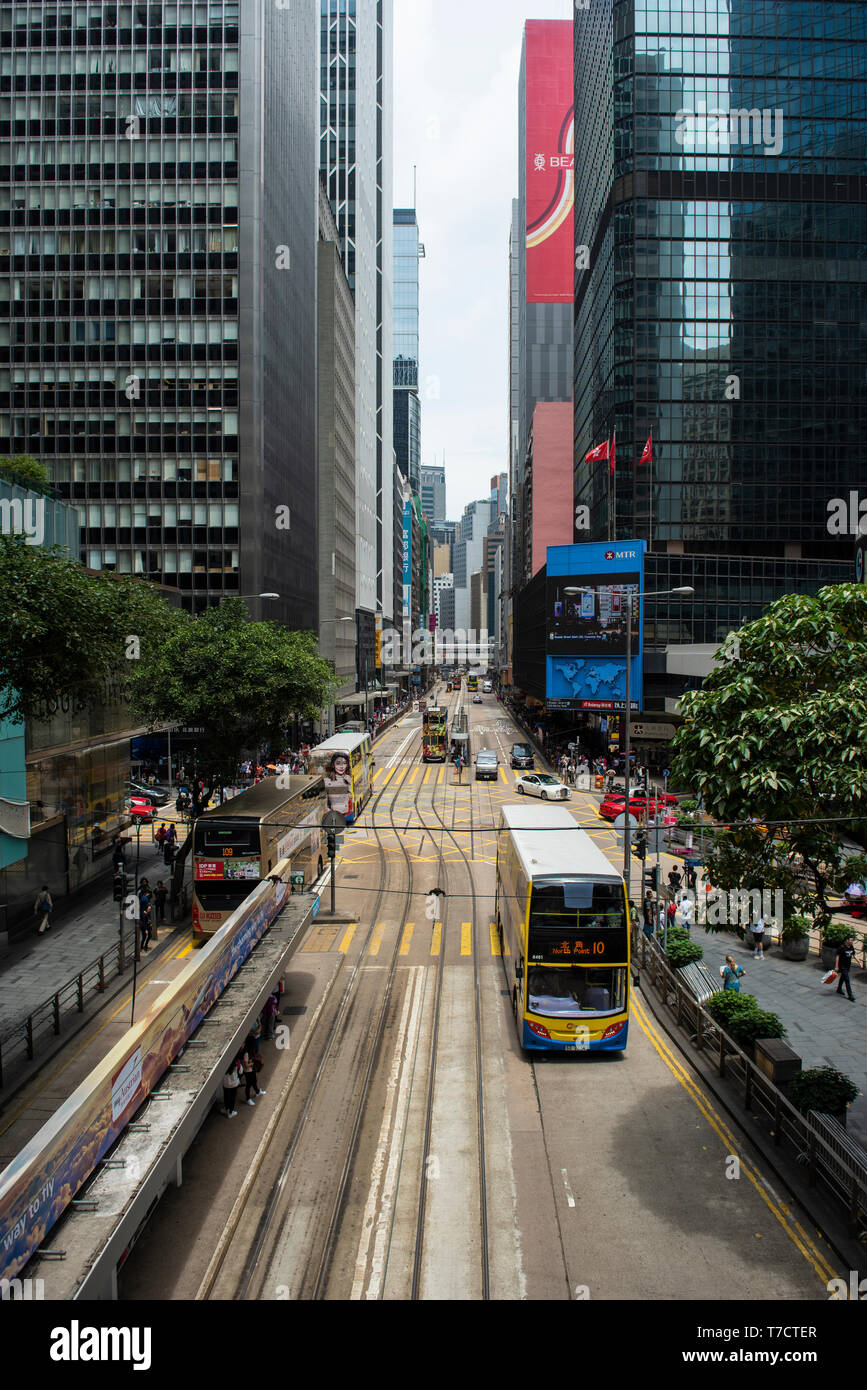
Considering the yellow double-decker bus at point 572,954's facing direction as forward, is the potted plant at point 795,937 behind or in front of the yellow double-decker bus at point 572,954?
behind

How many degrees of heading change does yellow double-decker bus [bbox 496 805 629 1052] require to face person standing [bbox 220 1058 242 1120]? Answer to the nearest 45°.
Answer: approximately 45° to its right

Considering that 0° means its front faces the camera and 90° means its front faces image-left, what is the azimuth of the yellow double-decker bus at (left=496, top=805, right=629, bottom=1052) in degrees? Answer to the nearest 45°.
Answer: approximately 0°

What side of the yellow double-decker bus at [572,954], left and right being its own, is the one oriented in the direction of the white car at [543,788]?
back

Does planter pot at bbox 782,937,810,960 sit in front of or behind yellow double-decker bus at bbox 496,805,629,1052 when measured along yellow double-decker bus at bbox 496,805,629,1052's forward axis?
behind

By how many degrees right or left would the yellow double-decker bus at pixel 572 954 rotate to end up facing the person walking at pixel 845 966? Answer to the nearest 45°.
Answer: approximately 135° to its left

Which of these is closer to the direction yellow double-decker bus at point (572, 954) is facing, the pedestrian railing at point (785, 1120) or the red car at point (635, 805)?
the pedestrian railing

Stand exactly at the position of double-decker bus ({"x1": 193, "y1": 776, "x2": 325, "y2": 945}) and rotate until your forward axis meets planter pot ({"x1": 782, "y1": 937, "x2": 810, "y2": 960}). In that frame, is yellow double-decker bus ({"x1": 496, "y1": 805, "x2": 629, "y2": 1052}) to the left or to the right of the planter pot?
right

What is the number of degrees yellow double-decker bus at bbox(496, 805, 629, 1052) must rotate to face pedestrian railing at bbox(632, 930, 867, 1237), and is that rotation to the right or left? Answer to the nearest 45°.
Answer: approximately 45° to its left

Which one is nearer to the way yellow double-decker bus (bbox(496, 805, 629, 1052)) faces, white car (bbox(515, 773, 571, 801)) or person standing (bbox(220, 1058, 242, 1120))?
the person standing

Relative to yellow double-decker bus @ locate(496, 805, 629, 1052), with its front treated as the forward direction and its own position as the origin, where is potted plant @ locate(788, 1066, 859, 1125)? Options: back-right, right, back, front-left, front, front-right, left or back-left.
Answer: front-left

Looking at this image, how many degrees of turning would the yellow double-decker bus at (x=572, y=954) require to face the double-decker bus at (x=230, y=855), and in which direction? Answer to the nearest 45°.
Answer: approximately 135° to its right

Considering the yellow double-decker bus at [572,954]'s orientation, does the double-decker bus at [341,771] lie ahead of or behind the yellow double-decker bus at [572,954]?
behind
